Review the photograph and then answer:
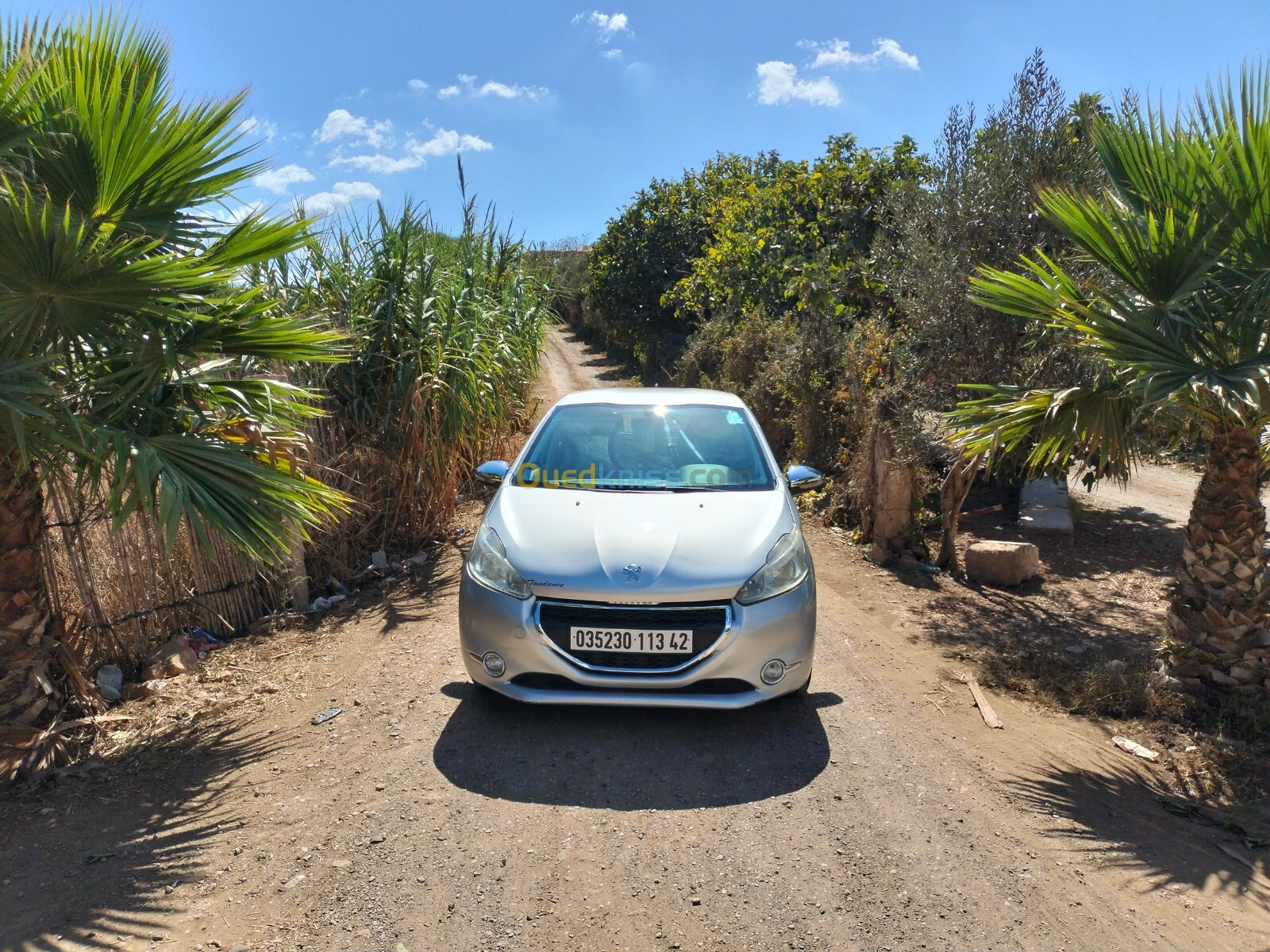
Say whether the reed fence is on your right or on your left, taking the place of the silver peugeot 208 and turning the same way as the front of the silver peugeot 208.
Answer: on your right

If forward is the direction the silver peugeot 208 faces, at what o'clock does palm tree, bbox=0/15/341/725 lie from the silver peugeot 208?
The palm tree is roughly at 3 o'clock from the silver peugeot 208.

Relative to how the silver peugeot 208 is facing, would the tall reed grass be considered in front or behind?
behind

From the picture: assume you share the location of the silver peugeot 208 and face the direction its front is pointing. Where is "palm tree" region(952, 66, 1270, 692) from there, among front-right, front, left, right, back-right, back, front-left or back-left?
left

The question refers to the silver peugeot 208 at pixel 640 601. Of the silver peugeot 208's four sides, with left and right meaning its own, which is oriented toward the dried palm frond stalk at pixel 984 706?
left

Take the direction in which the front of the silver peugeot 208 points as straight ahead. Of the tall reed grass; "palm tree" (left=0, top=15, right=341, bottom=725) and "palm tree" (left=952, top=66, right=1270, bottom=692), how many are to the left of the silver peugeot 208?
1

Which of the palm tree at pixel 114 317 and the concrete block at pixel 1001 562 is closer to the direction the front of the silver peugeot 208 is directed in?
the palm tree

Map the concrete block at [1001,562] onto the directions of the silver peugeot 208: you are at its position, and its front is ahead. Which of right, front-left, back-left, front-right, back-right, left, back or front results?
back-left

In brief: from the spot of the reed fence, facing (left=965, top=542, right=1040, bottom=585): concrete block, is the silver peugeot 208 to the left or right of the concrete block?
right

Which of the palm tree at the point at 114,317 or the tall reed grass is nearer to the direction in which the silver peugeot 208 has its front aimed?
the palm tree

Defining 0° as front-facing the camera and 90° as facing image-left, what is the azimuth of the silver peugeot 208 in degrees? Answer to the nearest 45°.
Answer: approximately 0°
